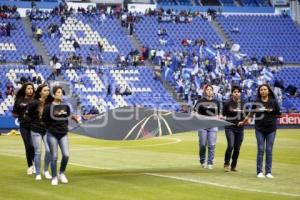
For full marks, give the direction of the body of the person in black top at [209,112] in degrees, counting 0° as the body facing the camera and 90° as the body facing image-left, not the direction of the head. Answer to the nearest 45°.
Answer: approximately 0°

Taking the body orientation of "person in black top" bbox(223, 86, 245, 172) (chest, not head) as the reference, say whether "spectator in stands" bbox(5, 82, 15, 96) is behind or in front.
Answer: behind

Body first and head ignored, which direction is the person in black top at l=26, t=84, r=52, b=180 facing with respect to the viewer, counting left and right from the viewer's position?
facing the viewer and to the right of the viewer

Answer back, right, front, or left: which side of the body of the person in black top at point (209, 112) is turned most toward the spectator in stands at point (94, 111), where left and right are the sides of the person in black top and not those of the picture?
back

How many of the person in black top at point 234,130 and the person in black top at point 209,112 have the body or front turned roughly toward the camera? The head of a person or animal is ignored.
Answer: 2

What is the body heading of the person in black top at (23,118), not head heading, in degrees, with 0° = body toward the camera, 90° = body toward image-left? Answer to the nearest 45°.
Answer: approximately 315°

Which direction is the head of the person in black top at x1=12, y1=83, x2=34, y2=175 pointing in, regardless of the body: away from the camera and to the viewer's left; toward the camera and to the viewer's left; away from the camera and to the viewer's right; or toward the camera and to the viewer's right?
toward the camera and to the viewer's right

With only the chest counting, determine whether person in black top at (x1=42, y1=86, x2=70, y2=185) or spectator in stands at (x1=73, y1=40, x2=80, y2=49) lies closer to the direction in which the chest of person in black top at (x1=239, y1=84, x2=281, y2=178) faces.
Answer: the person in black top

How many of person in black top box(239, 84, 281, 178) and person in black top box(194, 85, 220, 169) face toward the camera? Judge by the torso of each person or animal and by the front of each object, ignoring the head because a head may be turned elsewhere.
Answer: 2

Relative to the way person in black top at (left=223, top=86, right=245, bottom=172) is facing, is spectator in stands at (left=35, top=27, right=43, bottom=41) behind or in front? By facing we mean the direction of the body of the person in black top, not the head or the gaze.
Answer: behind
